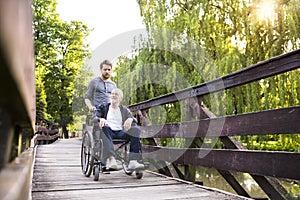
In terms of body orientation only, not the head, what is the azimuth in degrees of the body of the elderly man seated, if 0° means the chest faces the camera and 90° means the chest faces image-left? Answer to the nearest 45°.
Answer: approximately 0°
